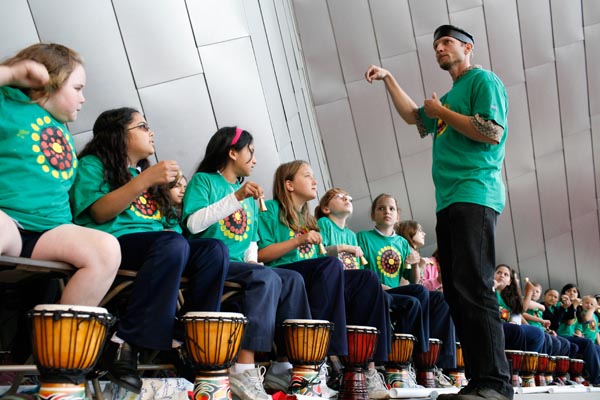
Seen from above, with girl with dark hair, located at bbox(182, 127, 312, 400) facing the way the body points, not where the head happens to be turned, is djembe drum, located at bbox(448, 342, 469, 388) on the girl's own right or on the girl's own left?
on the girl's own left

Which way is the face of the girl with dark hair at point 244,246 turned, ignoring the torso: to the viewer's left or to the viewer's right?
to the viewer's right

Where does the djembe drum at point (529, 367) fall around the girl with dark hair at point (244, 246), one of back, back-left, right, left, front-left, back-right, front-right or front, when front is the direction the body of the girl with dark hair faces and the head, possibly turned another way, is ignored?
left

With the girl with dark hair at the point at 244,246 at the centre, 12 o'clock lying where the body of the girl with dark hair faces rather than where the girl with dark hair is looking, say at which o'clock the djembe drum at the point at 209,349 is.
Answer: The djembe drum is roughly at 2 o'clock from the girl with dark hair.

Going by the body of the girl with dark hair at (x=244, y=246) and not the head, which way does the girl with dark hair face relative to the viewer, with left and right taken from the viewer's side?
facing the viewer and to the right of the viewer

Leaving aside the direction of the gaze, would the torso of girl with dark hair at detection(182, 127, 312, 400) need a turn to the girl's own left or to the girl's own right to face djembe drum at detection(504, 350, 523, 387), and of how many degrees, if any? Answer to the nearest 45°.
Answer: approximately 90° to the girl's own left

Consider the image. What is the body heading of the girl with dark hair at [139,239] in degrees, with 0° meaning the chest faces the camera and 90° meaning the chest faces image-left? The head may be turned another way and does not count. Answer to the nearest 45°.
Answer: approximately 315°

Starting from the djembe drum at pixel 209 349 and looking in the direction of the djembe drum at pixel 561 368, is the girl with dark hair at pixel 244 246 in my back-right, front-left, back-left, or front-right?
front-left

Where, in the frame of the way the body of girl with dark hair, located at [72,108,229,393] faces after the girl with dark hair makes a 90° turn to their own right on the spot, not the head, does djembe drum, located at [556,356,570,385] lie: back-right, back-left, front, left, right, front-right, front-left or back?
back

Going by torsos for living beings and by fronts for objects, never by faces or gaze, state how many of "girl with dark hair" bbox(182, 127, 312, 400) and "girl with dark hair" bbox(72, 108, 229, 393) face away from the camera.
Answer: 0

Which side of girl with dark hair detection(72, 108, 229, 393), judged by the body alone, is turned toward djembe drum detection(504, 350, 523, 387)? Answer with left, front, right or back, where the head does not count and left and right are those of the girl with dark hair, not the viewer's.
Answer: left

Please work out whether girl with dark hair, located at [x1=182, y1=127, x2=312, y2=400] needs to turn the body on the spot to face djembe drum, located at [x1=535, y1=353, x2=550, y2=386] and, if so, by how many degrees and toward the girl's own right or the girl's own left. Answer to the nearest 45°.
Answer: approximately 90° to the girl's own left

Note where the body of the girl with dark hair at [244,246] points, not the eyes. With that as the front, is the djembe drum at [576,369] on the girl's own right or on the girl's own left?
on the girl's own left
